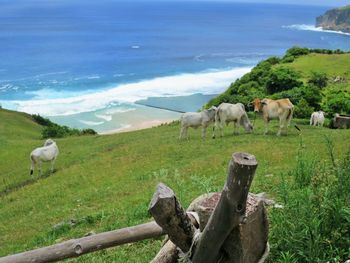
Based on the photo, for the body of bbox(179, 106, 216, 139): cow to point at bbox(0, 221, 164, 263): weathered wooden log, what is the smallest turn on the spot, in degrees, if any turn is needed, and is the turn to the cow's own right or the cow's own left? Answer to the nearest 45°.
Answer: approximately 90° to the cow's own right

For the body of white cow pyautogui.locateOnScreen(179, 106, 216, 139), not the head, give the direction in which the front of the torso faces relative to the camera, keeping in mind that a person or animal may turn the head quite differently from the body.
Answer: to the viewer's right

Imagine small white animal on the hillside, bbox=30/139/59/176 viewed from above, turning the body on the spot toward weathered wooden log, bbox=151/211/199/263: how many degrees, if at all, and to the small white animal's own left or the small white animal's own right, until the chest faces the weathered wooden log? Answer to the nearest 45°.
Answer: approximately 135° to the small white animal's own right

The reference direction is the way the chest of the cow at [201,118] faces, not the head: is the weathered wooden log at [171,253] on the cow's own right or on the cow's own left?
on the cow's own right
